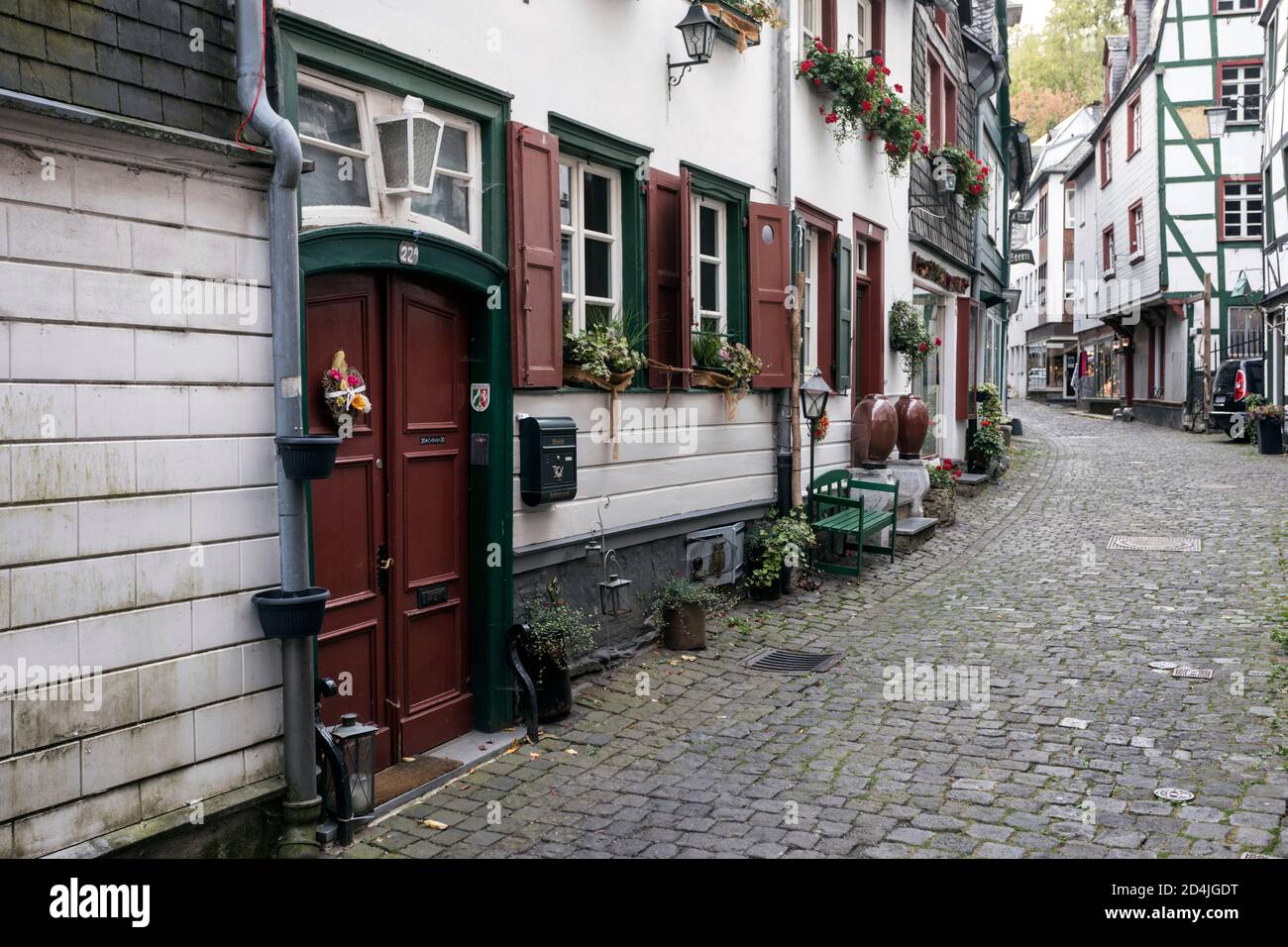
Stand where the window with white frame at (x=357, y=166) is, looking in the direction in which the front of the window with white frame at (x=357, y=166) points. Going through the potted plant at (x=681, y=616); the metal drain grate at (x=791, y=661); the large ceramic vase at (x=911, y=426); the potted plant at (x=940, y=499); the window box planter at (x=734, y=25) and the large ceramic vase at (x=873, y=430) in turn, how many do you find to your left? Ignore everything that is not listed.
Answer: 6

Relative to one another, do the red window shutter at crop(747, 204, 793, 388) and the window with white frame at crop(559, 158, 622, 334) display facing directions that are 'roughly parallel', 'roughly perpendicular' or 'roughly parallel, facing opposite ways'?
roughly parallel

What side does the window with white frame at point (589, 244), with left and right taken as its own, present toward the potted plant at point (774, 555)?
left

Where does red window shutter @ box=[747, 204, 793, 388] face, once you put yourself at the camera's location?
facing the viewer and to the right of the viewer

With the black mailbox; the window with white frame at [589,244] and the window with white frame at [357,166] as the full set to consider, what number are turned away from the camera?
0

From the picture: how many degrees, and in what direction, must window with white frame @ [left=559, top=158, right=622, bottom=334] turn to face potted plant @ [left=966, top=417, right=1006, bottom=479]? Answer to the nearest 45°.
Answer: approximately 90° to its left

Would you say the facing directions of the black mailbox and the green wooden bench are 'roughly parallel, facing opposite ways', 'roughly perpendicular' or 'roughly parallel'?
roughly parallel

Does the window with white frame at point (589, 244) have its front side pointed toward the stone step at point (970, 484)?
no

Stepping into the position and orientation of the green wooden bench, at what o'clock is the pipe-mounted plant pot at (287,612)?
The pipe-mounted plant pot is roughly at 2 o'clock from the green wooden bench.

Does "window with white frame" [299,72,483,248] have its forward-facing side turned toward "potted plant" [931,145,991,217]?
no

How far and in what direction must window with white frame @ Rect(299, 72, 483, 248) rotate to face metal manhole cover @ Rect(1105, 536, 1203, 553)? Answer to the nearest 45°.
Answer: approximately 90° to its left

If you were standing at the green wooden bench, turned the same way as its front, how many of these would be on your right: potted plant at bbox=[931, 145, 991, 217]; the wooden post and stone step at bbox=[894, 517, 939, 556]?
0

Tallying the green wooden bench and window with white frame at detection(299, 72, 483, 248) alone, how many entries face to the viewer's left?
0

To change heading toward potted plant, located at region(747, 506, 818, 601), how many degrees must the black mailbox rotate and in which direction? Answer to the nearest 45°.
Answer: approximately 90° to its left

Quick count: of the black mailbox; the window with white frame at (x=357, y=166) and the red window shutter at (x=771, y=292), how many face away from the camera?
0

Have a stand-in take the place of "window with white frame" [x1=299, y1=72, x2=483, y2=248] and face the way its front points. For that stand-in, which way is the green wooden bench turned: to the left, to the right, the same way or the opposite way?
the same way

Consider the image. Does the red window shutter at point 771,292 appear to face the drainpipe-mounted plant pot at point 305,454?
no
